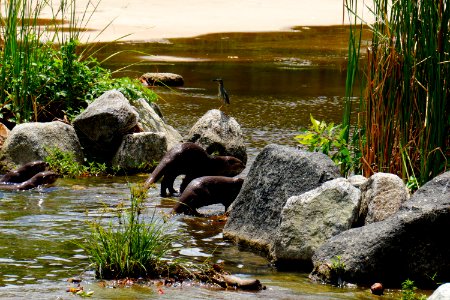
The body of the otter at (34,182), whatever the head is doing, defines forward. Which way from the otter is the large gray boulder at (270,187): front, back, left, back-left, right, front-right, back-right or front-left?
front-right

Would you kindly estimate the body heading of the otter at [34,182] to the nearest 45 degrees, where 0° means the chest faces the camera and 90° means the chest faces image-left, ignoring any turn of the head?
approximately 270°

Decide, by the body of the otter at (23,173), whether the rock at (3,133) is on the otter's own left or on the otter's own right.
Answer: on the otter's own left

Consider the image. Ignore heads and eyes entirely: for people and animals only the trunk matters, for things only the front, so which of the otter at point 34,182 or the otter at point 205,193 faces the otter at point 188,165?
the otter at point 34,182

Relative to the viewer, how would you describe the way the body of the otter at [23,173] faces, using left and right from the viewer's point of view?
facing to the right of the viewer
